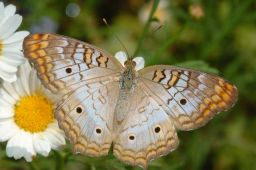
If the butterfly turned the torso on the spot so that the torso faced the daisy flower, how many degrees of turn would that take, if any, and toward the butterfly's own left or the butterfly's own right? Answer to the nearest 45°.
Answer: approximately 90° to the butterfly's own left

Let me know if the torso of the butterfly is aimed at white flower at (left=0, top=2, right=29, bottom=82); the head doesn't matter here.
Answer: no

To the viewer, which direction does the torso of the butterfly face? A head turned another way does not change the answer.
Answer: away from the camera
